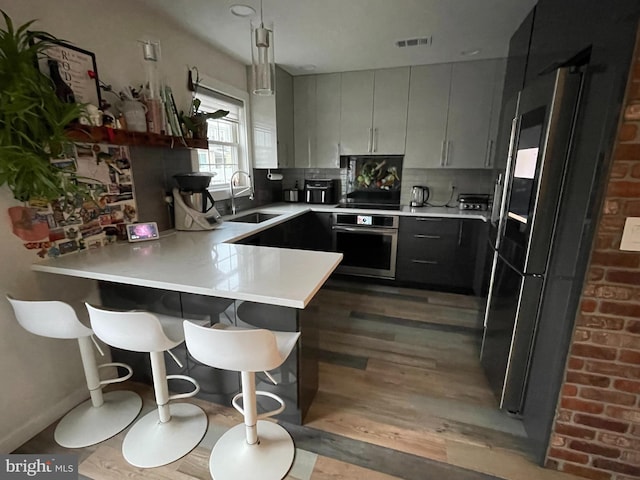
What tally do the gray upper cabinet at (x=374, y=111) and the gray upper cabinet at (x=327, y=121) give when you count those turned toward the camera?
2

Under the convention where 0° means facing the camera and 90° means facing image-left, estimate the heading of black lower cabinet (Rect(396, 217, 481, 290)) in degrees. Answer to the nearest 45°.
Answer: approximately 0°

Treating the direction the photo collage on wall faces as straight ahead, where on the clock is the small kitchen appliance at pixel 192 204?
The small kitchen appliance is roughly at 10 o'clock from the photo collage on wall.

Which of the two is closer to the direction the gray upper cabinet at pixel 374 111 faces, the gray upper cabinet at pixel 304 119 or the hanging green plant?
the hanging green plant

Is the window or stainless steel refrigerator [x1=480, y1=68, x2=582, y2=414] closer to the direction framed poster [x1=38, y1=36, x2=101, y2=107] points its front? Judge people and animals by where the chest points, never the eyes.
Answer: the stainless steel refrigerator

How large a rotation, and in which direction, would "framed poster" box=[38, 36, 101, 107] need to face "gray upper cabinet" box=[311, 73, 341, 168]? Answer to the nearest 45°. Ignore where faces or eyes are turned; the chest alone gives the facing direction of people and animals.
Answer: approximately 45° to its left

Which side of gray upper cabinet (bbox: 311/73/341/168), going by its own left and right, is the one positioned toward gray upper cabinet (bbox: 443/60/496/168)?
left

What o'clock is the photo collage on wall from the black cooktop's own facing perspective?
The photo collage on wall is roughly at 1 o'clock from the black cooktop.
